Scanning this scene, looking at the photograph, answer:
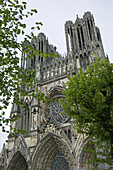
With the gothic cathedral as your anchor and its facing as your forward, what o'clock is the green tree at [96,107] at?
The green tree is roughly at 10 o'clock from the gothic cathedral.

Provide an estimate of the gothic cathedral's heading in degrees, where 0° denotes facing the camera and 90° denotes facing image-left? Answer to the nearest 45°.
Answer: approximately 45°
